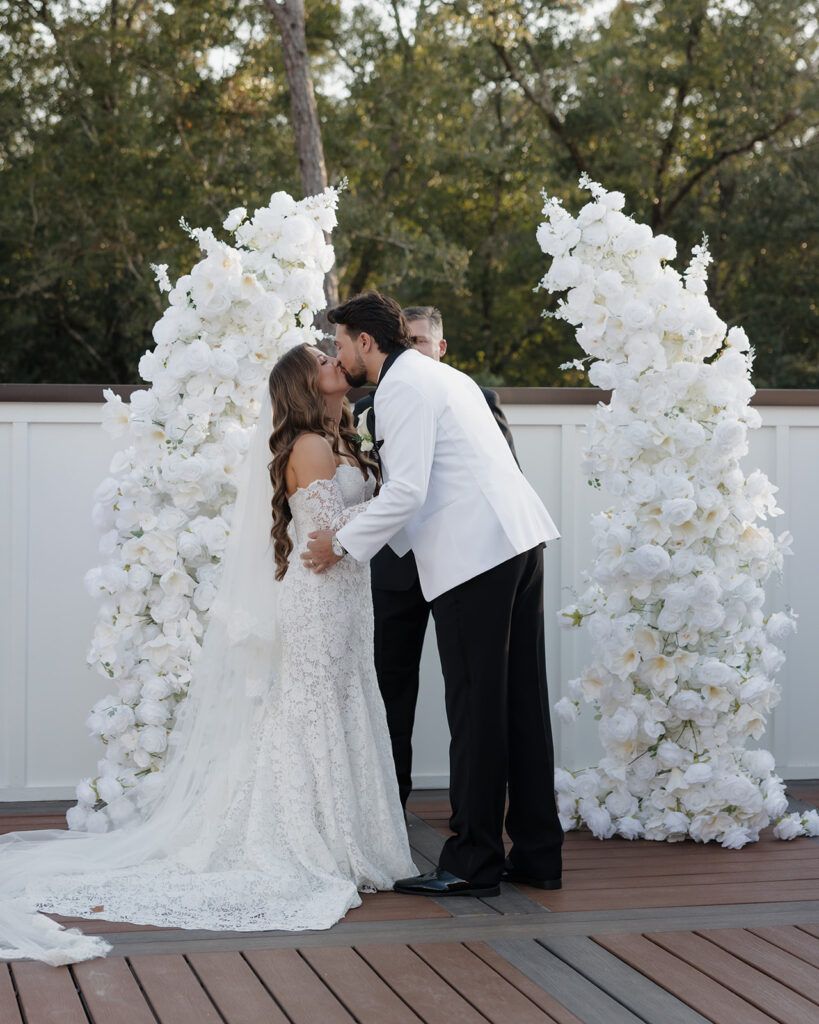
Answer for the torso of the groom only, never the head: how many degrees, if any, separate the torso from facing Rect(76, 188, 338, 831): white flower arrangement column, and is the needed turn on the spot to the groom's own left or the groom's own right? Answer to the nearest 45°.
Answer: approximately 45° to the groom's own right

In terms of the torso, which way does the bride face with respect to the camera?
to the viewer's right

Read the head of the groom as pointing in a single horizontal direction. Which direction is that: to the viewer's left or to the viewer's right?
to the viewer's left

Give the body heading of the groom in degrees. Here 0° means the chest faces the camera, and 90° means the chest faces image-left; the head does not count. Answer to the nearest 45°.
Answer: approximately 90°

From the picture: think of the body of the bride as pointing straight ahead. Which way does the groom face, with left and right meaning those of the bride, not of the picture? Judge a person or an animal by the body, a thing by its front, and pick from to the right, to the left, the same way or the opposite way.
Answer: the opposite way

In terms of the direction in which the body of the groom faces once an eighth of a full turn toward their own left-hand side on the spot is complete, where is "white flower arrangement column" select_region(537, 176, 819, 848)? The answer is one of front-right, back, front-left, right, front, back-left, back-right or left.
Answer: back

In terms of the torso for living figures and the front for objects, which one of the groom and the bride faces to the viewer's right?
the bride

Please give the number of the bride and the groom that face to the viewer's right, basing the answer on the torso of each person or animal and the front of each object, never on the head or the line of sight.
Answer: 1
